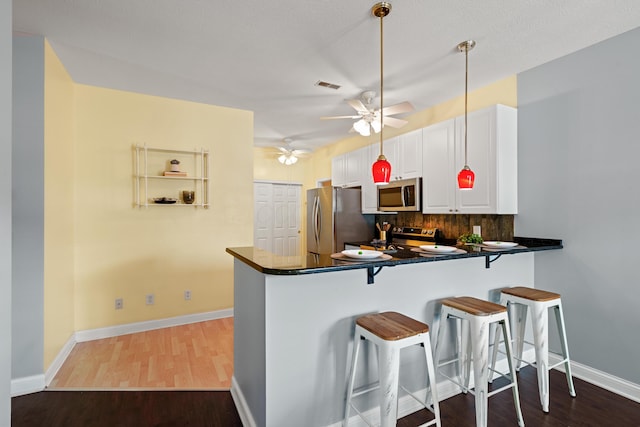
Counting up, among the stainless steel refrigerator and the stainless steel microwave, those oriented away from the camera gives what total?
0

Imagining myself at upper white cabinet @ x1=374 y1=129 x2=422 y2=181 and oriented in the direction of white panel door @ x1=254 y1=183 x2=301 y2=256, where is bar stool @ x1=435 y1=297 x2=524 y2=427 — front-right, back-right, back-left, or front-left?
back-left

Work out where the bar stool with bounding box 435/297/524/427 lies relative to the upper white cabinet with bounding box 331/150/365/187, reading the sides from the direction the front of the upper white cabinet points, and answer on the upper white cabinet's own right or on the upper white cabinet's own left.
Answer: on the upper white cabinet's own left

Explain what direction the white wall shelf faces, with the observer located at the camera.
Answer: facing the viewer and to the right of the viewer

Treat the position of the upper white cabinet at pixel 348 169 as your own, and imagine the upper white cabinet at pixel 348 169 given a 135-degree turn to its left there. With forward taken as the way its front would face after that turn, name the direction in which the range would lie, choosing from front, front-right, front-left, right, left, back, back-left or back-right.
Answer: front-right

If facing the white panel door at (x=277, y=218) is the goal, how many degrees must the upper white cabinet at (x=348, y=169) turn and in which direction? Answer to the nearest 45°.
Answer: approximately 90° to its right

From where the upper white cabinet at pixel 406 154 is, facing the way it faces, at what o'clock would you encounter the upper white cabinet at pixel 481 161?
the upper white cabinet at pixel 481 161 is roughly at 9 o'clock from the upper white cabinet at pixel 406 154.

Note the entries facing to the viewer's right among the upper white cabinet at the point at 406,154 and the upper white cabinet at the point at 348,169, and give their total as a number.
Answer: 0

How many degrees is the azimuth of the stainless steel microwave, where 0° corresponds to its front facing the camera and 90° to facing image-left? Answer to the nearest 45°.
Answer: approximately 45°

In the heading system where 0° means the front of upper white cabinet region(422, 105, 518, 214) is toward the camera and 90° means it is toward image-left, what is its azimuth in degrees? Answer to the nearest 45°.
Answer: approximately 45°

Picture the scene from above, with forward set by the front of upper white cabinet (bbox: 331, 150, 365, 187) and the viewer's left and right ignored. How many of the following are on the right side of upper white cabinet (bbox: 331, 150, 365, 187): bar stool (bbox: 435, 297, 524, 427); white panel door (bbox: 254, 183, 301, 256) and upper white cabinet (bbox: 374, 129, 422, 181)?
1
